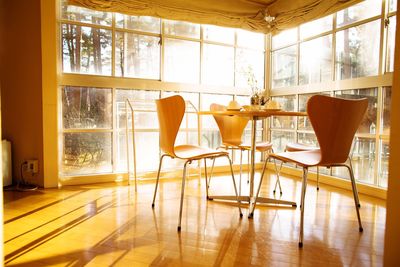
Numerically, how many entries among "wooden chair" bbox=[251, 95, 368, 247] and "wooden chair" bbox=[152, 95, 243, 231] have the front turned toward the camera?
0

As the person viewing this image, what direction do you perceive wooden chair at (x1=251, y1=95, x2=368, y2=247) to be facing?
facing away from the viewer and to the left of the viewer

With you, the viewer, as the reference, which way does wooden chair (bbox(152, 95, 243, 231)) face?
facing away from the viewer and to the right of the viewer

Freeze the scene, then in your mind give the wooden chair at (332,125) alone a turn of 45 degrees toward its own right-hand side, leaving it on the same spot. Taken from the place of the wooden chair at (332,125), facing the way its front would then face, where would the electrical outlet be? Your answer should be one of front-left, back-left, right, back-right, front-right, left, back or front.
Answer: left

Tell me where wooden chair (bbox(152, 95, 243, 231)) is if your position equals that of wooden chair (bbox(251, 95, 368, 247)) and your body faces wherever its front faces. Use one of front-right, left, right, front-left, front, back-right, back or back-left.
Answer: front-left
